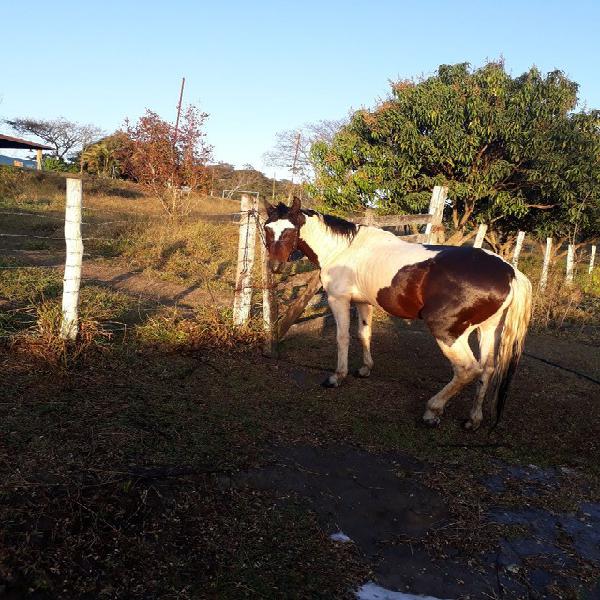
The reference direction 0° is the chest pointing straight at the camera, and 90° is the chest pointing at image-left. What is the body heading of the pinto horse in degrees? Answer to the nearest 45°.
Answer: approximately 135°

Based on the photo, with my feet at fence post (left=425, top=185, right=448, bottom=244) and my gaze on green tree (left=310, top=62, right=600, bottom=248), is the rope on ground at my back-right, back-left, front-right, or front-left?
back-right

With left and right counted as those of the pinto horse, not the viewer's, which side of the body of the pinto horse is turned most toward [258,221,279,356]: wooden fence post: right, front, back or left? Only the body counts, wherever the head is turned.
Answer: front

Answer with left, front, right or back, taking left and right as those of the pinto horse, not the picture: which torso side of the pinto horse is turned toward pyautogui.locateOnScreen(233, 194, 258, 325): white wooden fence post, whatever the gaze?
front

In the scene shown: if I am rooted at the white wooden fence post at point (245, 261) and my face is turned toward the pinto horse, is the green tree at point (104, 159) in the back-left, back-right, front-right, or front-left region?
back-left

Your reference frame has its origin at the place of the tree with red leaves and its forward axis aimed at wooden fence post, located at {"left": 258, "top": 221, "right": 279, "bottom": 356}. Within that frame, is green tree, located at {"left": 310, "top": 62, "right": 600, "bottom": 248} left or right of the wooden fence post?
left

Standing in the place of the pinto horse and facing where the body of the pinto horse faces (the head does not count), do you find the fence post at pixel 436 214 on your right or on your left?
on your right

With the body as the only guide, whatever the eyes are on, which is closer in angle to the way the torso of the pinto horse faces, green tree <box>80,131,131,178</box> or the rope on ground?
the green tree

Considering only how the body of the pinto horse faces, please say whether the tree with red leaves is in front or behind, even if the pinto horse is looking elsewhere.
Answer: in front

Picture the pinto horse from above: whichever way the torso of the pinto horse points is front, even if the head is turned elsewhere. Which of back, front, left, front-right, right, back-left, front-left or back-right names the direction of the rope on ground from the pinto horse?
right
